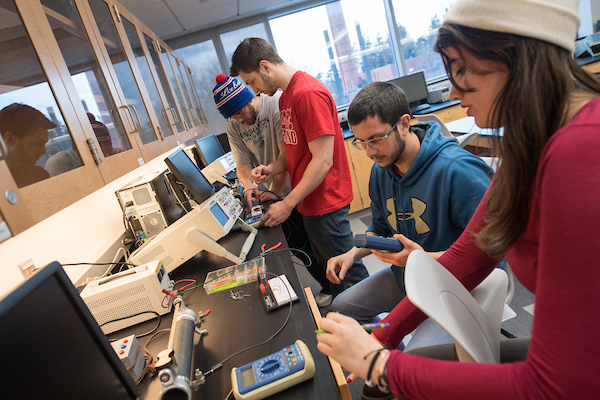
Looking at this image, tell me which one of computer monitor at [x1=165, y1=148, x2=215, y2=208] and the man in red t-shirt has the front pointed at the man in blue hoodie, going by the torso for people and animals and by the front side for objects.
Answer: the computer monitor

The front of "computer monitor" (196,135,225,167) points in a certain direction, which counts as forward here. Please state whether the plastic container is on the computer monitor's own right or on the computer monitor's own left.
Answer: on the computer monitor's own right

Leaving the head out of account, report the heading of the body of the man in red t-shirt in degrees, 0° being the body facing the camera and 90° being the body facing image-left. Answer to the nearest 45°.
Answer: approximately 90°

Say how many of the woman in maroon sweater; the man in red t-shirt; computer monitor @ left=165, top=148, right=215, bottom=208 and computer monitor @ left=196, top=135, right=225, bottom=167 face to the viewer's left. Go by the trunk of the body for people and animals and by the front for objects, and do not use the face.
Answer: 2

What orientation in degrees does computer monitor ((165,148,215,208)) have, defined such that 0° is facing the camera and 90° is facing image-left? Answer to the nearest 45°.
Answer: approximately 315°

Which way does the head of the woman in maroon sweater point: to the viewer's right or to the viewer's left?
to the viewer's left

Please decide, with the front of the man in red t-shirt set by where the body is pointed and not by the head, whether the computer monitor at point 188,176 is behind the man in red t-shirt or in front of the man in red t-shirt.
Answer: in front

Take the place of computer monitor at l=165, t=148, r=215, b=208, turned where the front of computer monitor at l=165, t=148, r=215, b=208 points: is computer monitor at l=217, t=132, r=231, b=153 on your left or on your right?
on your left

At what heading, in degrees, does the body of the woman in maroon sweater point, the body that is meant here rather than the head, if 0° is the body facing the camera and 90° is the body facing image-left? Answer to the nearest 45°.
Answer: approximately 90°

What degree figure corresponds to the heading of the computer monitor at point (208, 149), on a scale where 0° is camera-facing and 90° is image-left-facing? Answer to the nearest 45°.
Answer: approximately 315°

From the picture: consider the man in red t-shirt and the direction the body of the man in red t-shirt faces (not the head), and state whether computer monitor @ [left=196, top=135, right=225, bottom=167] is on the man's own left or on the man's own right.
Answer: on the man's own right

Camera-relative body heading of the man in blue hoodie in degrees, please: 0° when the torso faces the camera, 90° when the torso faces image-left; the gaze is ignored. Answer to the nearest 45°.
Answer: approximately 45°

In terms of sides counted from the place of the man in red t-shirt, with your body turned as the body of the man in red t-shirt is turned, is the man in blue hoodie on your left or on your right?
on your left
